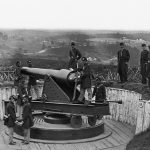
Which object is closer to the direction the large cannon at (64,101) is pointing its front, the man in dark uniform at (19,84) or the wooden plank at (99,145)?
the man in dark uniform

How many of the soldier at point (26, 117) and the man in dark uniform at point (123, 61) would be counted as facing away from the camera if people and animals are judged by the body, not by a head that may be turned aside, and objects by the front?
0

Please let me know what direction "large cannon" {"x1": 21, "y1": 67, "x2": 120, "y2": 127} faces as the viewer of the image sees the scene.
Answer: facing away from the viewer and to the left of the viewer

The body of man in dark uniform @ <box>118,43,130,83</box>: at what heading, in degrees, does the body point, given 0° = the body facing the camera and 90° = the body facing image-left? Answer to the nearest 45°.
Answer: approximately 45°

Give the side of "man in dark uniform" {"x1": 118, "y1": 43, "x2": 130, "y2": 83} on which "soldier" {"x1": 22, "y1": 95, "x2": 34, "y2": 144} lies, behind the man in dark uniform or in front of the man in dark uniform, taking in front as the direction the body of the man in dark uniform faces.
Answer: in front
